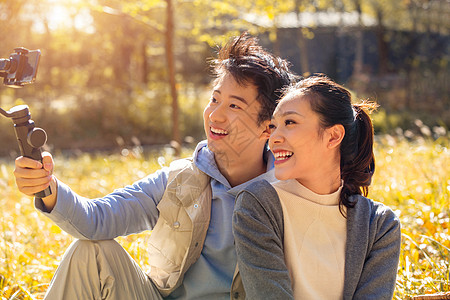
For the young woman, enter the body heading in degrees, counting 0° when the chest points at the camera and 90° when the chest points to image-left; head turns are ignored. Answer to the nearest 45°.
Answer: approximately 0°

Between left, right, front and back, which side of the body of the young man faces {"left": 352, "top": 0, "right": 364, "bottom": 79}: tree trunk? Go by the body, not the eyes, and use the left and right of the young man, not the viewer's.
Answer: back

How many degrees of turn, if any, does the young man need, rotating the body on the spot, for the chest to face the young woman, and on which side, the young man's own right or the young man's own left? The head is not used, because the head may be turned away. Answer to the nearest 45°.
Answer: approximately 90° to the young man's own left

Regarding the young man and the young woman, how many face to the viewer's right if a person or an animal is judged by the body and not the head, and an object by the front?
0

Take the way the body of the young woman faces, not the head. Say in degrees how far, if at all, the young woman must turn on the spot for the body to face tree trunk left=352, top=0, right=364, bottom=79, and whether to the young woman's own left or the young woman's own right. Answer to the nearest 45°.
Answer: approximately 180°

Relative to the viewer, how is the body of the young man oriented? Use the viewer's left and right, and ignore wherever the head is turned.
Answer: facing the viewer and to the left of the viewer

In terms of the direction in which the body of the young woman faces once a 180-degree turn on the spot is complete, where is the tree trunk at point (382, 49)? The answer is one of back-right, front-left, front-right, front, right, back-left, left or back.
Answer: front

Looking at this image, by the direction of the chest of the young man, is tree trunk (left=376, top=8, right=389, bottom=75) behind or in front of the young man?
behind
